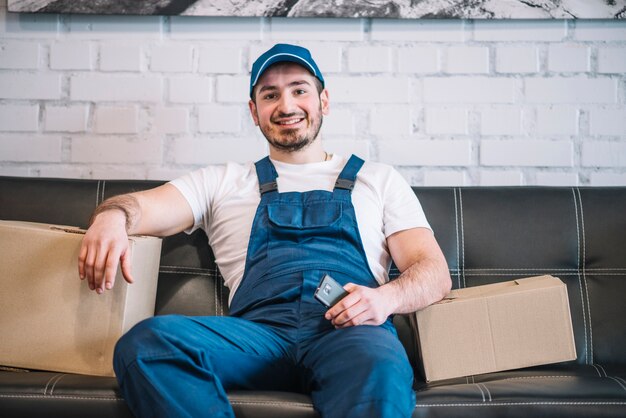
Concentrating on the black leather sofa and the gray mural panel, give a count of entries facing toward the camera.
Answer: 2

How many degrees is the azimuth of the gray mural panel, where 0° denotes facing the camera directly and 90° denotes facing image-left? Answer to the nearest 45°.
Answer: approximately 0°
